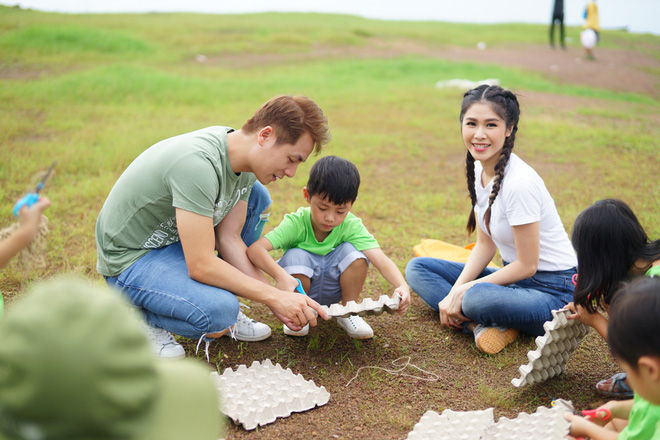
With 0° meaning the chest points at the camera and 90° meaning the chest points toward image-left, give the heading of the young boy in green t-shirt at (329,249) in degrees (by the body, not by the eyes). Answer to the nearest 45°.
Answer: approximately 0°

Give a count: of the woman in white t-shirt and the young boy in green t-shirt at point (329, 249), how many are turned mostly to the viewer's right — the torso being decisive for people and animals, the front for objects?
0

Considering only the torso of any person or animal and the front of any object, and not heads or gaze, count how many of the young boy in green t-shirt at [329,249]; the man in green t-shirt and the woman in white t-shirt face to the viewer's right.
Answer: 1

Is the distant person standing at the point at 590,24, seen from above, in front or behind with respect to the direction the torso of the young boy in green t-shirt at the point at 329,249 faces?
behind

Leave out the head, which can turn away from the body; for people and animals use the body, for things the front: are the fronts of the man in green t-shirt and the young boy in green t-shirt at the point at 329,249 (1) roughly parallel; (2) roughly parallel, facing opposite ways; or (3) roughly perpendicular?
roughly perpendicular

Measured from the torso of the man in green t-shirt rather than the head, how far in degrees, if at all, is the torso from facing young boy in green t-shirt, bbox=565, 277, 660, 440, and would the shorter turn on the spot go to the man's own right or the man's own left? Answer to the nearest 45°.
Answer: approximately 45° to the man's own right

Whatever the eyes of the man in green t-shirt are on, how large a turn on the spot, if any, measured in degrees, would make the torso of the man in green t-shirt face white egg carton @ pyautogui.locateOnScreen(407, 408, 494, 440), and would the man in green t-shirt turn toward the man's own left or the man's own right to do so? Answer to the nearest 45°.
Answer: approximately 45° to the man's own right

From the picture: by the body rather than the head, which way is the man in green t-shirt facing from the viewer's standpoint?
to the viewer's right

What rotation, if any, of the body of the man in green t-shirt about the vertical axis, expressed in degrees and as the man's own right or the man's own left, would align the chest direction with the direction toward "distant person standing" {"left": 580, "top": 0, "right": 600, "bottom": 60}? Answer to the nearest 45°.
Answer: approximately 45° to the man's own left

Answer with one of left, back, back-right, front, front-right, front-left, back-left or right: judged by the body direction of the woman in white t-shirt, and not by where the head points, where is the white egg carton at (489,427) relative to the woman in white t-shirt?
front-left

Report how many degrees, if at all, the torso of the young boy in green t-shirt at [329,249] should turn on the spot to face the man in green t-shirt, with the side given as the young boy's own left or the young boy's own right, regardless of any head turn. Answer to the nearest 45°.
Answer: approximately 45° to the young boy's own right

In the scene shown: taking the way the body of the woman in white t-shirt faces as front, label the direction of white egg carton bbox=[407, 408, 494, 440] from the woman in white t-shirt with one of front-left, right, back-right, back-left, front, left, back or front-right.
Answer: front-left
